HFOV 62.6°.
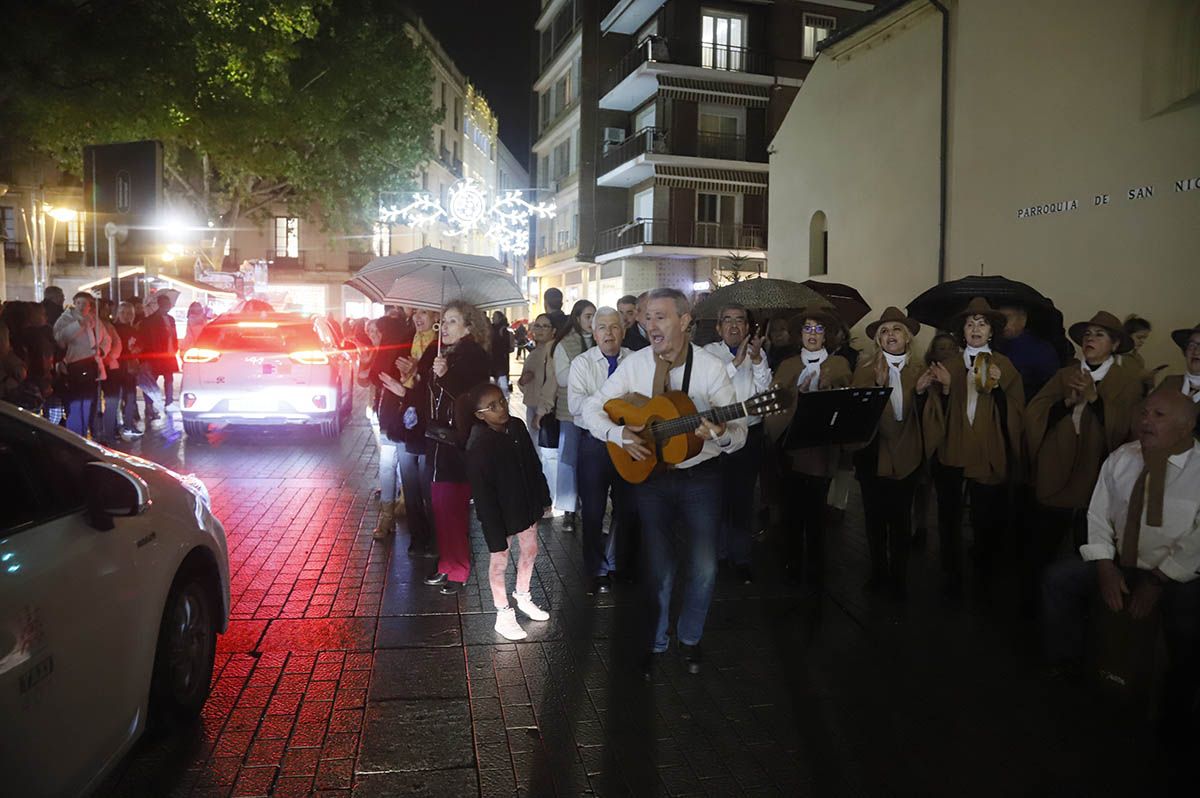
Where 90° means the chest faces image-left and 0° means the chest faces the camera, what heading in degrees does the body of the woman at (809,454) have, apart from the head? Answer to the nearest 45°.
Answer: approximately 0°

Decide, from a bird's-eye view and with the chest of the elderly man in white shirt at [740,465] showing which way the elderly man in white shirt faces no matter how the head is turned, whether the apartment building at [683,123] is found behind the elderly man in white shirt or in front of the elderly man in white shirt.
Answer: behind

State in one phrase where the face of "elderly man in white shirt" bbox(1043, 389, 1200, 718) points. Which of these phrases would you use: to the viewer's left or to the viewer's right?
to the viewer's left

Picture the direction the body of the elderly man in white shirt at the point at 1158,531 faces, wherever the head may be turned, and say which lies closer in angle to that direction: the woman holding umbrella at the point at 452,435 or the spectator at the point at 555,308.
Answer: the woman holding umbrella

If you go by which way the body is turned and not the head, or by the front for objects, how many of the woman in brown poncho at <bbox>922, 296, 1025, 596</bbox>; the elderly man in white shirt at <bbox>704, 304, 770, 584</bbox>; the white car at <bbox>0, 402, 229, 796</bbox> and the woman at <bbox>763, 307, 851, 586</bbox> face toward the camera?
3

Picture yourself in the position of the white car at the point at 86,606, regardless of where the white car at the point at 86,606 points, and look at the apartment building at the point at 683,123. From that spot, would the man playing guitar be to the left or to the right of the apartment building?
right

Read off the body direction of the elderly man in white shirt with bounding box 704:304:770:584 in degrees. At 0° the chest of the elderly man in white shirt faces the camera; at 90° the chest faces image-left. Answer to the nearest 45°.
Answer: approximately 0°

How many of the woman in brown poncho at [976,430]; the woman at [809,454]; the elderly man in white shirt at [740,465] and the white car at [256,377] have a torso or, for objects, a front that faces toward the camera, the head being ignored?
3

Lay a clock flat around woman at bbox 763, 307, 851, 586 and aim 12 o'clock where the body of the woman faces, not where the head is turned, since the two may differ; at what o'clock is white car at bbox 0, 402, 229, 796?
The white car is roughly at 1 o'clock from the woman.

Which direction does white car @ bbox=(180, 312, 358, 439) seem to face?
away from the camera
